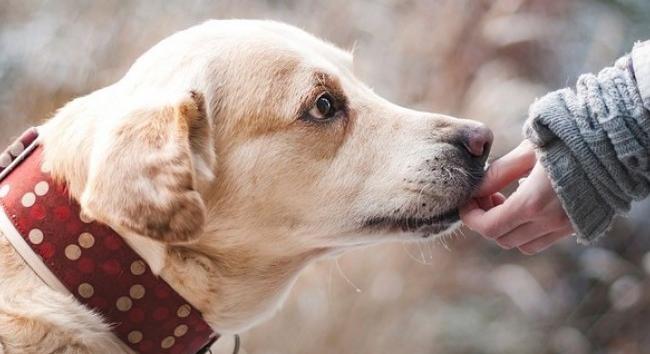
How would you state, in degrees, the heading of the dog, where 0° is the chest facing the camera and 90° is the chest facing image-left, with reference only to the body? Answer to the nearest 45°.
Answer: approximately 270°
